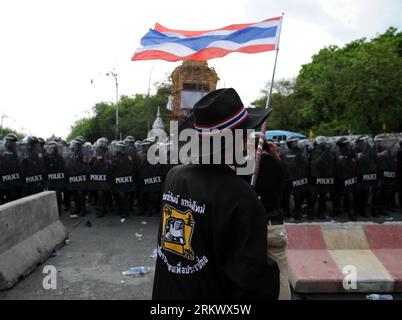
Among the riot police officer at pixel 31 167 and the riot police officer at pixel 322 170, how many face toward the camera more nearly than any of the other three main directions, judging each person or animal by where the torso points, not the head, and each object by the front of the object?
2

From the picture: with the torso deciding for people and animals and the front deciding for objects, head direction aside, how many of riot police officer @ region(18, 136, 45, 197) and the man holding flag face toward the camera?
1

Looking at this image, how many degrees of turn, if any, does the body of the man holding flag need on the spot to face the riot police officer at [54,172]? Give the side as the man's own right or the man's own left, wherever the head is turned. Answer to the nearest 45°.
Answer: approximately 90° to the man's own left

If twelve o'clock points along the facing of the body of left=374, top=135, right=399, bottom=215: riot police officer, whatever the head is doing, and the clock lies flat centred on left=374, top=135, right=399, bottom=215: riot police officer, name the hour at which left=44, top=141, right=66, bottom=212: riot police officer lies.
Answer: left=44, top=141, right=66, bottom=212: riot police officer is roughly at 2 o'clock from left=374, top=135, right=399, bottom=215: riot police officer.

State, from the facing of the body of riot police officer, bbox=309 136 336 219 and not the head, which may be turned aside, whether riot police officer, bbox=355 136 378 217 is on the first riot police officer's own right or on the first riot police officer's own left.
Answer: on the first riot police officer's own left

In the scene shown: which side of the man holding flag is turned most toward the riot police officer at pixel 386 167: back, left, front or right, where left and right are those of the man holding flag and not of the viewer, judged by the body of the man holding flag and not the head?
front

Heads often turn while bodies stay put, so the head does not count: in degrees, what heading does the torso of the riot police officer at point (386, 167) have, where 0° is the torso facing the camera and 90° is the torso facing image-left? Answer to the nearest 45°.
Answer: approximately 0°

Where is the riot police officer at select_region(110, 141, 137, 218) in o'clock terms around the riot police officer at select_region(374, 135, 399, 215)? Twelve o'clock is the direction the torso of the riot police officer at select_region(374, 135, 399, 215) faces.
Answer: the riot police officer at select_region(110, 141, 137, 218) is roughly at 2 o'clock from the riot police officer at select_region(374, 135, 399, 215).

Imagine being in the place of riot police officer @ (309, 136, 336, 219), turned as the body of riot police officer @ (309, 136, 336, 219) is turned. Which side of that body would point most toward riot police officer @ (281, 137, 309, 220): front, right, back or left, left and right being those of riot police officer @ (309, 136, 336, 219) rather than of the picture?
right

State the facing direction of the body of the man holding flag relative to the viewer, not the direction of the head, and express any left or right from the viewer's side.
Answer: facing away from the viewer and to the right of the viewer

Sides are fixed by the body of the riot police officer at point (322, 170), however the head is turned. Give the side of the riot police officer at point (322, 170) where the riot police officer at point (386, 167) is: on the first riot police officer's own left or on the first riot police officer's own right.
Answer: on the first riot police officer's own left

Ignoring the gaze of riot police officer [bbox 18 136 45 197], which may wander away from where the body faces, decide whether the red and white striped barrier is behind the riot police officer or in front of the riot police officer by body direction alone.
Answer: in front

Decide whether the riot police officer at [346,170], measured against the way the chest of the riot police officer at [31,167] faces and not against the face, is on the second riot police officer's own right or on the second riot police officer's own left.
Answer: on the second riot police officer's own left
